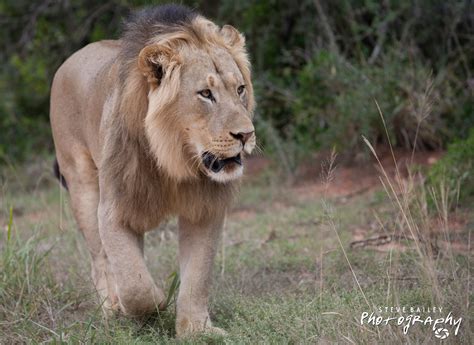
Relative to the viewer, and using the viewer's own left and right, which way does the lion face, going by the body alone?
facing the viewer and to the right of the viewer

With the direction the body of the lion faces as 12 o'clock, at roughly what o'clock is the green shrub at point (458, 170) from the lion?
The green shrub is roughly at 9 o'clock from the lion.
